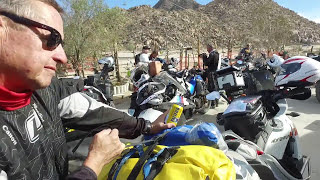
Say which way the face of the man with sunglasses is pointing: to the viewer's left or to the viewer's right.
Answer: to the viewer's right

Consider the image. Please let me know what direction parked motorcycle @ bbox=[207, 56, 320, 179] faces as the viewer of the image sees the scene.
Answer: facing away from the viewer and to the left of the viewer

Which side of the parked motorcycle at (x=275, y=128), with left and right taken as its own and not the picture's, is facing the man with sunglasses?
left

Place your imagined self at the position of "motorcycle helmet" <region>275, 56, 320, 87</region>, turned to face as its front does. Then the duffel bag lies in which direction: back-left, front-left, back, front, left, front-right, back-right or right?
left

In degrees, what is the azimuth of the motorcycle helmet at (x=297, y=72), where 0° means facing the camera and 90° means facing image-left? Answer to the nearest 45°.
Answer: approximately 90°

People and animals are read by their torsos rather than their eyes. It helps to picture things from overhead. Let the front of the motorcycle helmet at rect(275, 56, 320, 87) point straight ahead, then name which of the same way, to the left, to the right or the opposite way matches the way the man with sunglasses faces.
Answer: the opposite way

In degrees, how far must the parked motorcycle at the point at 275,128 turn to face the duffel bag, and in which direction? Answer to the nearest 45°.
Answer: approximately 135° to its left

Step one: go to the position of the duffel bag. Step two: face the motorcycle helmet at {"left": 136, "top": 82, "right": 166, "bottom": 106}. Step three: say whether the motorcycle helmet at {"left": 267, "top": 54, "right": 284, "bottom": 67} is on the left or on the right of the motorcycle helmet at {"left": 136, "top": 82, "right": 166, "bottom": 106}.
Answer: right

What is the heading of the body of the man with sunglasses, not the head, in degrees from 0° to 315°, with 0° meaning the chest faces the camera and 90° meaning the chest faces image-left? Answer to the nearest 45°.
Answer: approximately 315°

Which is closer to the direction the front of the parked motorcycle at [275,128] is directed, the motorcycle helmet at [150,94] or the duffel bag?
the motorcycle helmet

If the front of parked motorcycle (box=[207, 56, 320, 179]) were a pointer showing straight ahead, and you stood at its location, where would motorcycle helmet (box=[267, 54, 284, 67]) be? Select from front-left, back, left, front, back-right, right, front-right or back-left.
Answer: front-right
